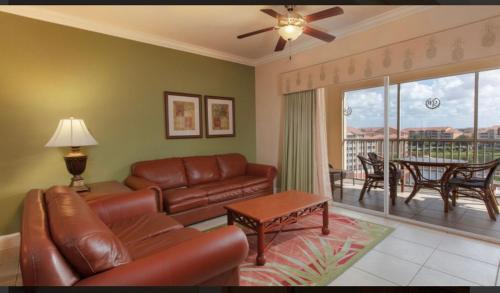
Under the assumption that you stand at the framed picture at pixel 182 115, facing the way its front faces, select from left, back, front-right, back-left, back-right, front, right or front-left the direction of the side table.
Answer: right

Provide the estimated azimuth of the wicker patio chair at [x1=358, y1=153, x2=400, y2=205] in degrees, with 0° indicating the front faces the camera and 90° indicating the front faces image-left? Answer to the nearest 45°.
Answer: approximately 315°

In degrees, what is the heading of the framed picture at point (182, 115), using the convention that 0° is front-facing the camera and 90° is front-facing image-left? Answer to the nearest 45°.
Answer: approximately 315°

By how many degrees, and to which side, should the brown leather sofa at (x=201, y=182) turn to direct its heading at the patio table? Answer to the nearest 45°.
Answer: approximately 45° to its left
